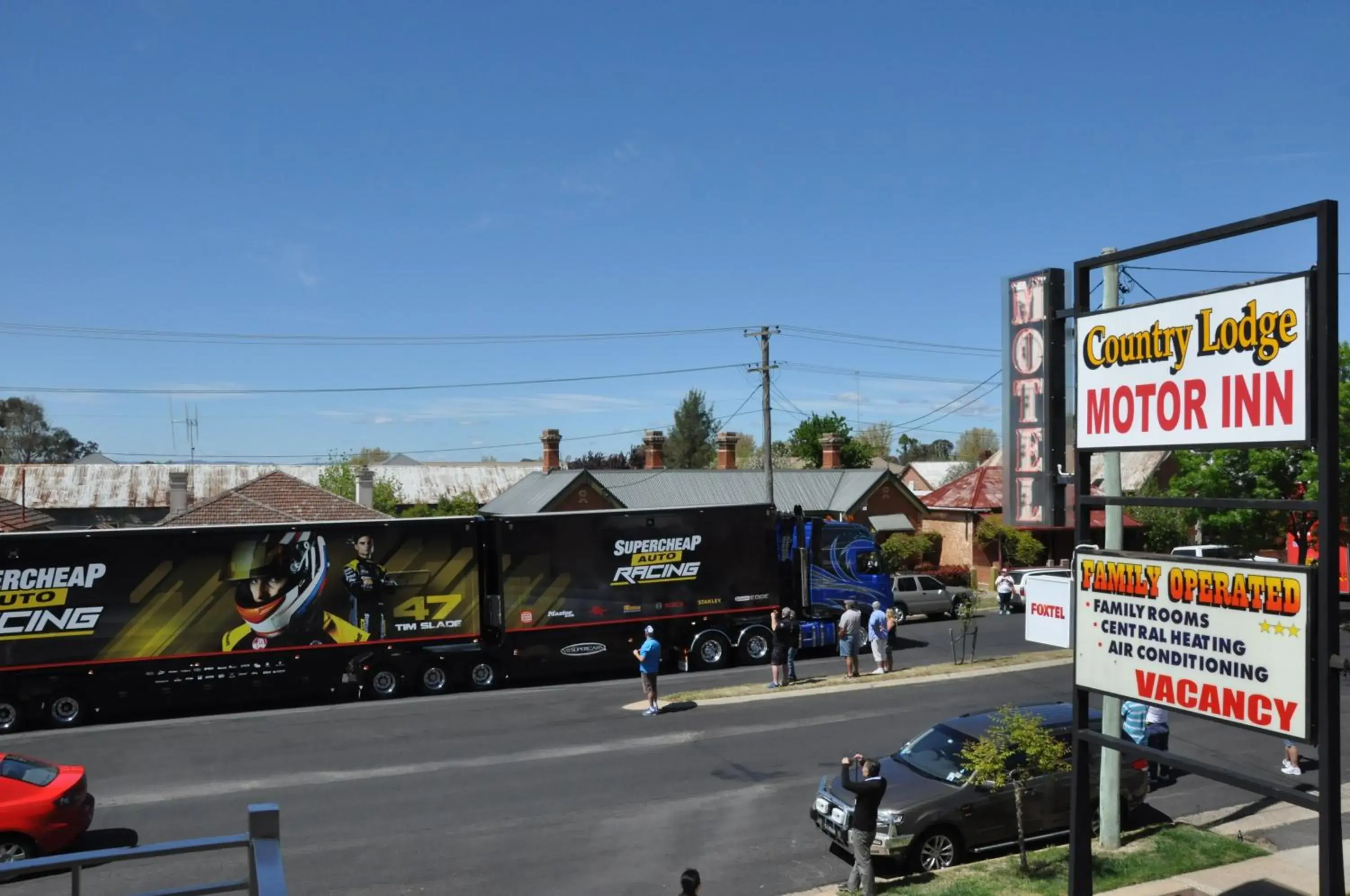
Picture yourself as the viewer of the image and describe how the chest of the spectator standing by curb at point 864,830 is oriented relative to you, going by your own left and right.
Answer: facing away from the viewer and to the left of the viewer

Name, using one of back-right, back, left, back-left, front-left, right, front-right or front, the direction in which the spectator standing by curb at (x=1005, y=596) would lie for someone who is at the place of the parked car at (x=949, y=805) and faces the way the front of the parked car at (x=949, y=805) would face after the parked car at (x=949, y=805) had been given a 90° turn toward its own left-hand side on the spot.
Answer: back-left

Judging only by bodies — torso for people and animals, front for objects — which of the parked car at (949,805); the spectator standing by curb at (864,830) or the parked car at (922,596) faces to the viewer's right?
the parked car at (922,596)

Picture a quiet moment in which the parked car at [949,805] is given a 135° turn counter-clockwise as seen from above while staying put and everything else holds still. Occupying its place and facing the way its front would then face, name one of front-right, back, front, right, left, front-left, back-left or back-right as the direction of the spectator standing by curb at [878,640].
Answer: left

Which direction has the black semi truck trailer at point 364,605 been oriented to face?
to the viewer's right

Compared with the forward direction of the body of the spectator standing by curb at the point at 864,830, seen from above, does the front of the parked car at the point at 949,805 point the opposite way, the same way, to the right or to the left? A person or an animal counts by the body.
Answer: to the left

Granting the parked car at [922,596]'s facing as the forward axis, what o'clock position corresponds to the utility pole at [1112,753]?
The utility pole is roughly at 3 o'clock from the parked car.

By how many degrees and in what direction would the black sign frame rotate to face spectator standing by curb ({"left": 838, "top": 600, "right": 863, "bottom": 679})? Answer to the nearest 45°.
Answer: approximately 90° to its right

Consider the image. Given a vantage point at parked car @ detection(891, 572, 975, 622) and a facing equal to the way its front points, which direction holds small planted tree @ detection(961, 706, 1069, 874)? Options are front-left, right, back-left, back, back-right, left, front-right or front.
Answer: right

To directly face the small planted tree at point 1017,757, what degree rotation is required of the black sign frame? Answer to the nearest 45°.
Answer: approximately 90° to its right

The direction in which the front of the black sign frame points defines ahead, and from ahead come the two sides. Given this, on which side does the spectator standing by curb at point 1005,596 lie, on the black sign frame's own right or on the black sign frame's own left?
on the black sign frame's own right

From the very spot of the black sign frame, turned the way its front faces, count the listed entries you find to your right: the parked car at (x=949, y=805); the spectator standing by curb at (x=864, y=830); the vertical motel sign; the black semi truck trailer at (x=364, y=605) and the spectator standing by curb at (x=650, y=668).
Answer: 5

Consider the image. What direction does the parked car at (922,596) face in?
to the viewer's right

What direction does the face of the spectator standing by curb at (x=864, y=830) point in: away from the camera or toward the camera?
away from the camera

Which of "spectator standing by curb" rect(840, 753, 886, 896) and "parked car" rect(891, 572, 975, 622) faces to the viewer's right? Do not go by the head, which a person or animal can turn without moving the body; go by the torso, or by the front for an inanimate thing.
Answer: the parked car

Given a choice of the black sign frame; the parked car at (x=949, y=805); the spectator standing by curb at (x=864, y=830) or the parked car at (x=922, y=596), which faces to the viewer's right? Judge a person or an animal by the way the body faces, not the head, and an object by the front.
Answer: the parked car at (x=922, y=596)

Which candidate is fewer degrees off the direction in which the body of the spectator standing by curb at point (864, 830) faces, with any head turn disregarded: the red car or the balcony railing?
the red car
